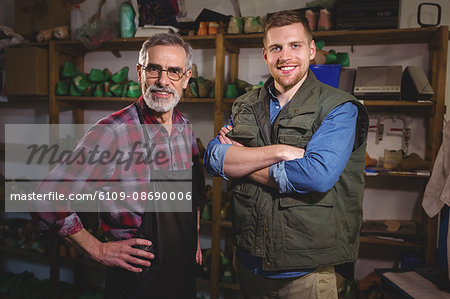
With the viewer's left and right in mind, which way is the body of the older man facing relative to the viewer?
facing the viewer and to the right of the viewer
